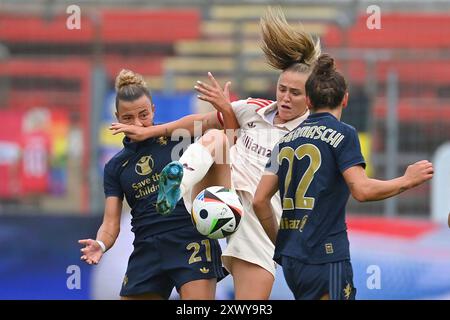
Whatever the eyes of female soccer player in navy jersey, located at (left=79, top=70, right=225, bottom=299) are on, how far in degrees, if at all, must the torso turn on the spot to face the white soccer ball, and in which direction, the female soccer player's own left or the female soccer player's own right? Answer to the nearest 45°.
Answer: approximately 45° to the female soccer player's own left

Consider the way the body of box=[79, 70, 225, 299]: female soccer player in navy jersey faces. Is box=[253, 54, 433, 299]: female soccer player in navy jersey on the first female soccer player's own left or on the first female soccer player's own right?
on the first female soccer player's own left

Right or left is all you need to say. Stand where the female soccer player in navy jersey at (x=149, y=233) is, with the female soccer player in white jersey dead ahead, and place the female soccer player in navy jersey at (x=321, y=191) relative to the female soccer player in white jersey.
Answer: right

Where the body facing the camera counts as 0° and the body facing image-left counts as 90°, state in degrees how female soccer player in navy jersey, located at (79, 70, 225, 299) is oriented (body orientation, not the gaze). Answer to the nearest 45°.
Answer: approximately 0°

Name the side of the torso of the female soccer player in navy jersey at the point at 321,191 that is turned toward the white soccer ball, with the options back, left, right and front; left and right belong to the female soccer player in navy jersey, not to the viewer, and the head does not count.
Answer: left

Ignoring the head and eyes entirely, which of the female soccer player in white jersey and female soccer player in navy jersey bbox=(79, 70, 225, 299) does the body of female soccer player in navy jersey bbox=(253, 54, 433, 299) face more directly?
the female soccer player in white jersey

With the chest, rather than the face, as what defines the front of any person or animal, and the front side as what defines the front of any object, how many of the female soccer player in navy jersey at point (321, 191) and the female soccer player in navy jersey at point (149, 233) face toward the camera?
1

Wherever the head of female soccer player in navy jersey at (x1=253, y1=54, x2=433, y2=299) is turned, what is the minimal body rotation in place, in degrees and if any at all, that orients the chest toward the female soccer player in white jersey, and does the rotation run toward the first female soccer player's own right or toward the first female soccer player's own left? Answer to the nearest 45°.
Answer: approximately 90° to the first female soccer player's own left

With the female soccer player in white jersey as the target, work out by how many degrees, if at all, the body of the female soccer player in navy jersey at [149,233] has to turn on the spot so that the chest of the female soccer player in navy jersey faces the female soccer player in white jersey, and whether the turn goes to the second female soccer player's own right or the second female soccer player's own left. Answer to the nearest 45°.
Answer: approximately 90° to the second female soccer player's own left

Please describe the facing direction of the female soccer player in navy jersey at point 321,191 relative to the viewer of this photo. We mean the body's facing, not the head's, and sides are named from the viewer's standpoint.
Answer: facing away from the viewer and to the right of the viewer

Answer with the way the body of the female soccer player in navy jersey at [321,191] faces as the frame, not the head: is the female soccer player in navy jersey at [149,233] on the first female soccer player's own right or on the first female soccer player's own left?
on the first female soccer player's own left

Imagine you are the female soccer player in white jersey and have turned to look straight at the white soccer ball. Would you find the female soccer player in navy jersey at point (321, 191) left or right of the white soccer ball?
left
